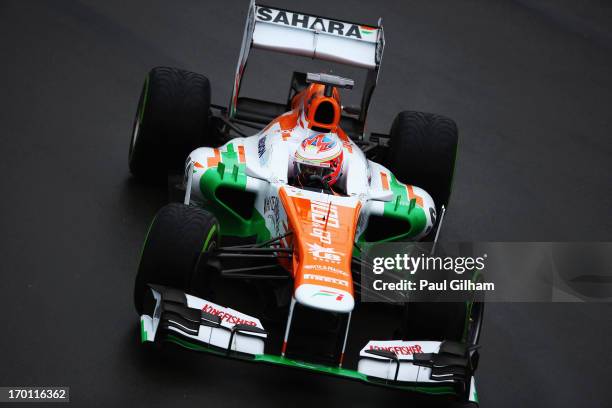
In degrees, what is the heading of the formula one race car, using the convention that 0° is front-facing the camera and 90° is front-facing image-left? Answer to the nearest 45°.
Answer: approximately 0°
